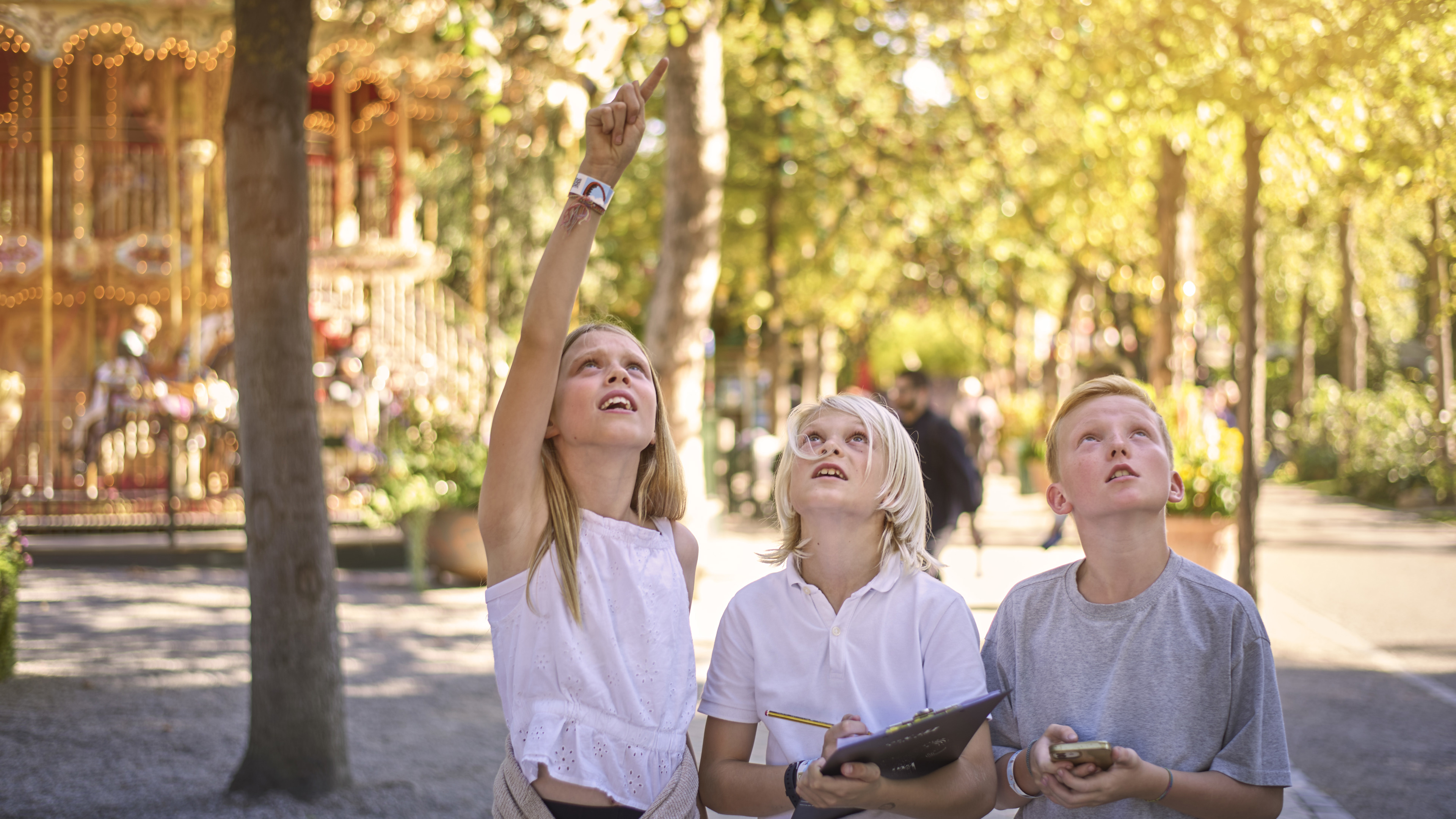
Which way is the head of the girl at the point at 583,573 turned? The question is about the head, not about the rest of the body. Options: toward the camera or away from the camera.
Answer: toward the camera

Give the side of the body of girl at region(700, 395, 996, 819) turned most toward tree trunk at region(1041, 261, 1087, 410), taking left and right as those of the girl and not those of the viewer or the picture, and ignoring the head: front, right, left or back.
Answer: back

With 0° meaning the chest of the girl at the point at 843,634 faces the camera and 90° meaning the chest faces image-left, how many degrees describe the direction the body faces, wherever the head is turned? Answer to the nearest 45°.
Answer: approximately 0°

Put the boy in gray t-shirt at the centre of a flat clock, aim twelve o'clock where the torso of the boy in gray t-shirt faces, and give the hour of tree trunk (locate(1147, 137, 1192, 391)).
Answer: The tree trunk is roughly at 6 o'clock from the boy in gray t-shirt.

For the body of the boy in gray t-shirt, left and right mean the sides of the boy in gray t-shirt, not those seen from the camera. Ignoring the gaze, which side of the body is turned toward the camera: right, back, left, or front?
front

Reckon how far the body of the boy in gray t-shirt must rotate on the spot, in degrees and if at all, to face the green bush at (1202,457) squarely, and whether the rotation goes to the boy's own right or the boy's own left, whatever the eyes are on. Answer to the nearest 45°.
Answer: approximately 180°

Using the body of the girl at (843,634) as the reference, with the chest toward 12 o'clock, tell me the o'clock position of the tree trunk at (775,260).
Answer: The tree trunk is roughly at 6 o'clock from the girl.
